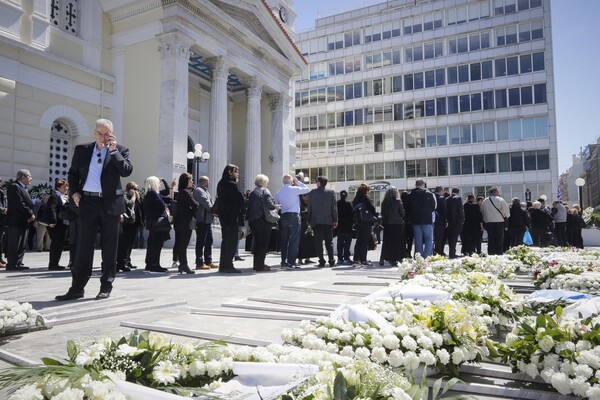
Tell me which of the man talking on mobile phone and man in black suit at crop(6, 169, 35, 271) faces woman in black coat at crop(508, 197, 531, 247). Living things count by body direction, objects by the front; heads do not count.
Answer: the man in black suit

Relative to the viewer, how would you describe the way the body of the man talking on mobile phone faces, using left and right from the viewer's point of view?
facing the viewer

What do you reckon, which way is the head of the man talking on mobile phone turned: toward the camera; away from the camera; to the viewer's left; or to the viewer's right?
toward the camera

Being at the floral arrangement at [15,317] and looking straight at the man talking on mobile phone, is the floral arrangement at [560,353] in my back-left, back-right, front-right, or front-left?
back-right

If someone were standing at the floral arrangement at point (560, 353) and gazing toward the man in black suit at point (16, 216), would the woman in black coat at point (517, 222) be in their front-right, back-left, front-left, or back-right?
front-right

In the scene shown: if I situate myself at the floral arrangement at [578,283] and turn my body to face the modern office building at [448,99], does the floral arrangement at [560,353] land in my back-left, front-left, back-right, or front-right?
back-left
